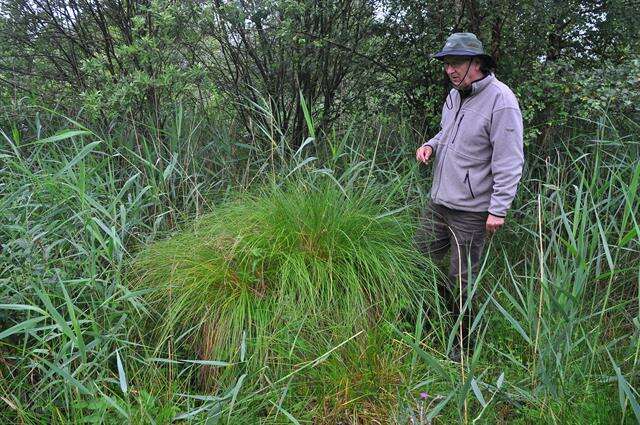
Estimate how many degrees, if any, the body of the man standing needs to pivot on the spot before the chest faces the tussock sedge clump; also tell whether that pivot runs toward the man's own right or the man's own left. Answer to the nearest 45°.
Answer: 0° — they already face it

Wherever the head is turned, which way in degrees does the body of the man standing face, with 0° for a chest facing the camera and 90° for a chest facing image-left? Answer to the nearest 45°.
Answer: approximately 45°
